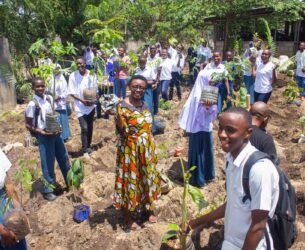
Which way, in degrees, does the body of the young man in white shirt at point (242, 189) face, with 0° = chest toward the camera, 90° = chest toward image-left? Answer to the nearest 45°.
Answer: approximately 45°

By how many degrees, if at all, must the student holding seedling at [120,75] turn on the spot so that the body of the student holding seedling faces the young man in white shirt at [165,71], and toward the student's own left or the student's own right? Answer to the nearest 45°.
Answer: approximately 90° to the student's own left

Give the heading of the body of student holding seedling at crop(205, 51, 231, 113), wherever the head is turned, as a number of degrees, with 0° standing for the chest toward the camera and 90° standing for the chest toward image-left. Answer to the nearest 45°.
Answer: approximately 0°

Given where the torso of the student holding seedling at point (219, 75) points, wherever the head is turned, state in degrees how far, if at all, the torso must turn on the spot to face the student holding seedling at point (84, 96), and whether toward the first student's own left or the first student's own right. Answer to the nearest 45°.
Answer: approximately 90° to the first student's own right

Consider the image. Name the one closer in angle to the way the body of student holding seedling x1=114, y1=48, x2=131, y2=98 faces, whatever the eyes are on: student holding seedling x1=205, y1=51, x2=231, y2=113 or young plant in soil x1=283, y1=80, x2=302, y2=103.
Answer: the student holding seedling

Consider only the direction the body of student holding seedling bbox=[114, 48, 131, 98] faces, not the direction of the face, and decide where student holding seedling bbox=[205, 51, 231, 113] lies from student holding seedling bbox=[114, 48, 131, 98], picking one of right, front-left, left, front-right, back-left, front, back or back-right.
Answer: front-left

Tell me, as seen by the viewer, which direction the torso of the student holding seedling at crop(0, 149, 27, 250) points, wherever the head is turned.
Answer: to the viewer's right

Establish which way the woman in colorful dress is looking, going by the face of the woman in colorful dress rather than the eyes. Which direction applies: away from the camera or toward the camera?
toward the camera

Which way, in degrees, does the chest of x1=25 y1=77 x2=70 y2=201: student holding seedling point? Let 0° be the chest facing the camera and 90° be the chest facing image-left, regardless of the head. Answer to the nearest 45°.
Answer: approximately 315°

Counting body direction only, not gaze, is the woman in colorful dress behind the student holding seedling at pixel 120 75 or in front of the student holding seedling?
in front

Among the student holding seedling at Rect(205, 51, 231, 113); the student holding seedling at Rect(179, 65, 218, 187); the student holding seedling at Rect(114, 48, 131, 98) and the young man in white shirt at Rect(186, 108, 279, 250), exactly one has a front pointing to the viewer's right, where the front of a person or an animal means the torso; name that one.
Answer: the student holding seedling at Rect(179, 65, 218, 187)

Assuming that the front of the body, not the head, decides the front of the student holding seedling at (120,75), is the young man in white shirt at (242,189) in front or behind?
in front

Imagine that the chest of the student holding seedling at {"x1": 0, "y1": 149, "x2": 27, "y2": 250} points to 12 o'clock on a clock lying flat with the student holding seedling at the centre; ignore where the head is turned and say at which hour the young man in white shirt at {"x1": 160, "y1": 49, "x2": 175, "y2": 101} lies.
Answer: The young man in white shirt is roughly at 10 o'clock from the student holding seedling.
